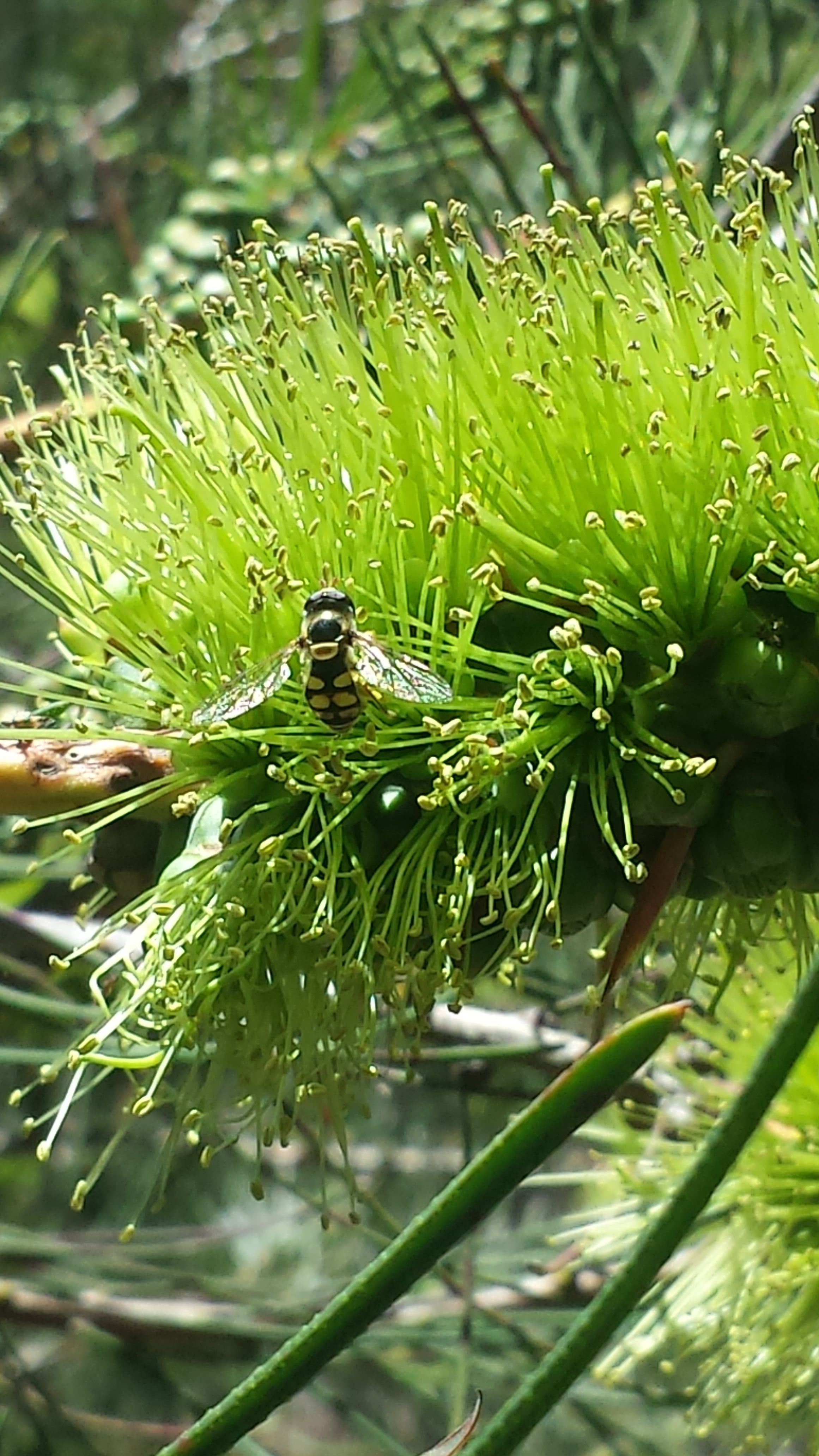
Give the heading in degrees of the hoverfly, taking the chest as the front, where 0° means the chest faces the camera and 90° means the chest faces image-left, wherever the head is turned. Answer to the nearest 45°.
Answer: approximately 180°
